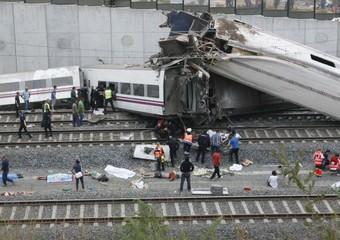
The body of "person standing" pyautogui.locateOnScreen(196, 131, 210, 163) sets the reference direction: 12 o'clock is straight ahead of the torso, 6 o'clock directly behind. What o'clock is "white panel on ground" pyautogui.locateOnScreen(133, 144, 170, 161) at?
The white panel on ground is roughly at 9 o'clock from the person standing.

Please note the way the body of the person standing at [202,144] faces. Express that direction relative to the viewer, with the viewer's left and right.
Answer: facing away from the viewer

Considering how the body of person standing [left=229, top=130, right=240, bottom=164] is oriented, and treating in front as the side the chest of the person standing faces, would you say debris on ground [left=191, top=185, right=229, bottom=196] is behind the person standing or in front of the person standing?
behind

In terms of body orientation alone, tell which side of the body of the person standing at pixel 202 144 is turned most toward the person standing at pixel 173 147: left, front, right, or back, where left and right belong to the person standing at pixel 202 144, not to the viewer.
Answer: left

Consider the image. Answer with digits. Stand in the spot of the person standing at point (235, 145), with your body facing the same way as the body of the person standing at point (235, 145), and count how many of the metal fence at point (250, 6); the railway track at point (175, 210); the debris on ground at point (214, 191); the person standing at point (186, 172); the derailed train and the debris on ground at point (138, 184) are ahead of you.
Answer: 2

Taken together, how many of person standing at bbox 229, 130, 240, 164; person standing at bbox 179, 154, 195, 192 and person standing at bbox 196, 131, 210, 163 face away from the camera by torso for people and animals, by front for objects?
3

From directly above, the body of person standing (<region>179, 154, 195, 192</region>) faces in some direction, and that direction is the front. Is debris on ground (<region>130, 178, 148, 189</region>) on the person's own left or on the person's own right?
on the person's own left

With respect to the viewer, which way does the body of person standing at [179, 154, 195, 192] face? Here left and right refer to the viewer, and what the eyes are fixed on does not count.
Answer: facing away from the viewer

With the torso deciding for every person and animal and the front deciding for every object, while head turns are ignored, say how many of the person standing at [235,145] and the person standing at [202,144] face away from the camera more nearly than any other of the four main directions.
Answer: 2

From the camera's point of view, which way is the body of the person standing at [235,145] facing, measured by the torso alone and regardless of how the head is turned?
away from the camera

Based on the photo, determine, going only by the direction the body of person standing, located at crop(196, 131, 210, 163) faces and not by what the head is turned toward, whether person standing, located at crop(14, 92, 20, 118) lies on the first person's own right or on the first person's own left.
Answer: on the first person's own left

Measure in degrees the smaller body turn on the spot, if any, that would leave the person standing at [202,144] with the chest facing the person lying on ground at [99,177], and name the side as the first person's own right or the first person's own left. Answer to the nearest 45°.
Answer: approximately 135° to the first person's own left

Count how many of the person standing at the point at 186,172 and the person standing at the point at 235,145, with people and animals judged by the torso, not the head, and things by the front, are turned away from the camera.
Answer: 2

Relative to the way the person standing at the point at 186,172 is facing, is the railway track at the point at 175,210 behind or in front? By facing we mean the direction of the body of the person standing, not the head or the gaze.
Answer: behind

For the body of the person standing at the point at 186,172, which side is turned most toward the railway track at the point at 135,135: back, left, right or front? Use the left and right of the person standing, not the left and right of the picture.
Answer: front

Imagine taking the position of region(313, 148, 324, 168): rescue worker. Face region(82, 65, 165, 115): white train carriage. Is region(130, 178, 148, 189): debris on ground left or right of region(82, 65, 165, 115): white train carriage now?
left

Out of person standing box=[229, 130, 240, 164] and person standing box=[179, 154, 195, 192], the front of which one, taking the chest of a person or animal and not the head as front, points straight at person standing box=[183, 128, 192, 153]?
person standing box=[179, 154, 195, 192]
